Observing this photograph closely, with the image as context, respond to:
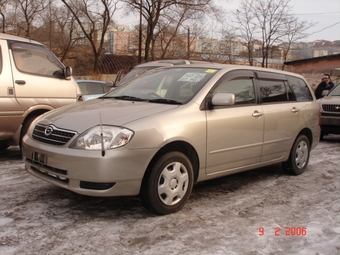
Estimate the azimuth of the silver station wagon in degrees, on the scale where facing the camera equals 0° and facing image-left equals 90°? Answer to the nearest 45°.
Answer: approximately 45°

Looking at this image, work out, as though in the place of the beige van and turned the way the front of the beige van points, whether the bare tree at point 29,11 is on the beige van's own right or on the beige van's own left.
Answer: on the beige van's own left

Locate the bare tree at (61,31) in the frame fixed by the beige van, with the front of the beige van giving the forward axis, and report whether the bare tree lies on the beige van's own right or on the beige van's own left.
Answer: on the beige van's own left

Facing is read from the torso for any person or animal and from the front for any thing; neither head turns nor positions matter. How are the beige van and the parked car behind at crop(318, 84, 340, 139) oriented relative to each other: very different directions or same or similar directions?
very different directions

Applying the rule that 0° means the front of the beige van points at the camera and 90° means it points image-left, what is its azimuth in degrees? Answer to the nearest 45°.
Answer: approximately 270°

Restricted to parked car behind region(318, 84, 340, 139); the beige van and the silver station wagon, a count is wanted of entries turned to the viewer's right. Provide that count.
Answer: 1

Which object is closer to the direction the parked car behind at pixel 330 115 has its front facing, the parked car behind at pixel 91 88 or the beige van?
the beige van

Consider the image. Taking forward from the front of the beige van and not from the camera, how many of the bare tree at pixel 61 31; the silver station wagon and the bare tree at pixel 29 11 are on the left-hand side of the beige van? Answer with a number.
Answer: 2

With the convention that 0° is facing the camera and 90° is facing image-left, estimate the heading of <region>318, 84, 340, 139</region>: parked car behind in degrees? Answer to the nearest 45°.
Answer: approximately 45°

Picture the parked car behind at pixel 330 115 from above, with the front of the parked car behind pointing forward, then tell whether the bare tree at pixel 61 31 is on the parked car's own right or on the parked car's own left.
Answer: on the parked car's own right

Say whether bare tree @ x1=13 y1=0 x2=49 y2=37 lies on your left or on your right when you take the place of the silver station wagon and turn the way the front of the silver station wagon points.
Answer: on your right

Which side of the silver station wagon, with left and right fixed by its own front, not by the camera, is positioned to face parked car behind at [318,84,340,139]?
back
